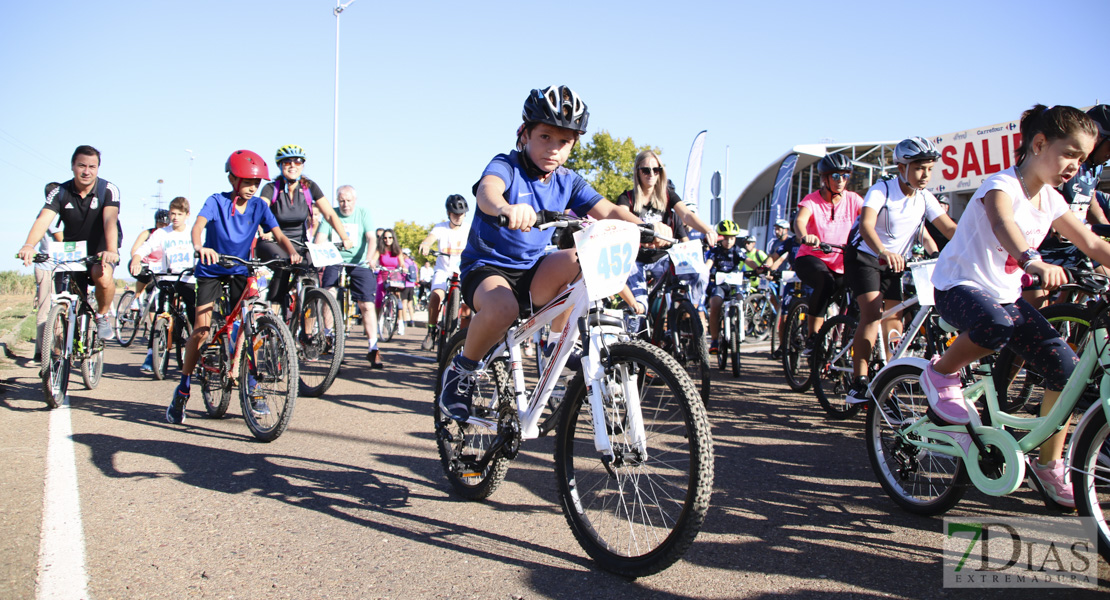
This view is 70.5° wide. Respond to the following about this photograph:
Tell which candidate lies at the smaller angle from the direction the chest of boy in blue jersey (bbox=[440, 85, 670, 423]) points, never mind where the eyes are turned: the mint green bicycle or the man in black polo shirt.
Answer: the mint green bicycle

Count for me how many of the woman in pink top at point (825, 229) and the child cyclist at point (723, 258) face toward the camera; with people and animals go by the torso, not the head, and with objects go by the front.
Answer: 2

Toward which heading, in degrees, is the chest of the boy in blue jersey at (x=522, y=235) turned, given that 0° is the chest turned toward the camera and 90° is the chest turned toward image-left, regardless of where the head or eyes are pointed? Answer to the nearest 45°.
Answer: approximately 315°

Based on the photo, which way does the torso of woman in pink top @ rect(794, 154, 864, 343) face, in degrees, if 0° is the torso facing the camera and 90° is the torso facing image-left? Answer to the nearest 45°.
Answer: approximately 0°

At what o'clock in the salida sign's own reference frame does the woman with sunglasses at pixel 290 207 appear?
The woman with sunglasses is roughly at 1 o'clock from the salida sign.

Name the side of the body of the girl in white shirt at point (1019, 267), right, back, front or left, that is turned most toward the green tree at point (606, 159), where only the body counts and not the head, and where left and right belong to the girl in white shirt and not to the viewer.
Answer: back

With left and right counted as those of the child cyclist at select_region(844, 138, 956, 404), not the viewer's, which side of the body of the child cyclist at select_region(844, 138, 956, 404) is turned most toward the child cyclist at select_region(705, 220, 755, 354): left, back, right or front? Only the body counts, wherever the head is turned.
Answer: back

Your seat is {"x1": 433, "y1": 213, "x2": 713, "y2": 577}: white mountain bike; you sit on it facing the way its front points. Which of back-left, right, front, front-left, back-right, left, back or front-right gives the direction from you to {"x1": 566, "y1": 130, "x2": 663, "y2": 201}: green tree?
back-left

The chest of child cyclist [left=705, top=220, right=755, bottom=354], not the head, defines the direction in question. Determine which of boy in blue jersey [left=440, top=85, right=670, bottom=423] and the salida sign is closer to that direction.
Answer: the boy in blue jersey

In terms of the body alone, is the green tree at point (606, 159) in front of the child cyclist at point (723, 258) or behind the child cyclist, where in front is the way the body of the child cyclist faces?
behind

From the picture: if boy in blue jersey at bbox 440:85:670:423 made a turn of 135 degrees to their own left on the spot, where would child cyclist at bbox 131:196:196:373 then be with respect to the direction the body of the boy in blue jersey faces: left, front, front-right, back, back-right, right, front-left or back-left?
front-left
